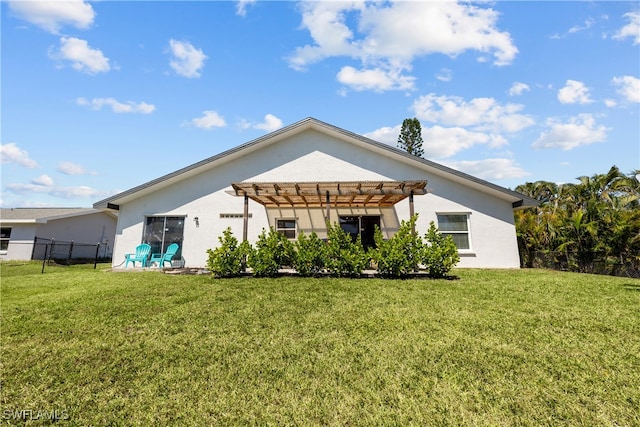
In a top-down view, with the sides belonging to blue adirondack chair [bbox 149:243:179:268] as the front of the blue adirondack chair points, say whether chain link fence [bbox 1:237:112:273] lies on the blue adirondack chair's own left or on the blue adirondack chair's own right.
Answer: on the blue adirondack chair's own right

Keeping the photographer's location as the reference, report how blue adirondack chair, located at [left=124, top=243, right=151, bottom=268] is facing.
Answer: facing the viewer and to the left of the viewer

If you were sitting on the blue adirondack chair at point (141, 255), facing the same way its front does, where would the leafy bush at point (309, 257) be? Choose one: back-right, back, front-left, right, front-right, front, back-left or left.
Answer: left

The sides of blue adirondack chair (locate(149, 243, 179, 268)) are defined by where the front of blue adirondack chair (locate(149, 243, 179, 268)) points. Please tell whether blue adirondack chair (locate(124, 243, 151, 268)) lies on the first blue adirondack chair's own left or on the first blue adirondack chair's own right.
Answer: on the first blue adirondack chair's own right

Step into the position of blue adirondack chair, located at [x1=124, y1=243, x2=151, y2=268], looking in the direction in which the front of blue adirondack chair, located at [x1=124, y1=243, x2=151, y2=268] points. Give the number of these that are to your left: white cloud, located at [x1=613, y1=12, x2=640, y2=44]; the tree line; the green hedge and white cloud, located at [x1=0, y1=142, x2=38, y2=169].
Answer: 3

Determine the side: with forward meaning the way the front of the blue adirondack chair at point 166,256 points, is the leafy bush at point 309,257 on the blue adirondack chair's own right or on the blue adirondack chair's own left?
on the blue adirondack chair's own left

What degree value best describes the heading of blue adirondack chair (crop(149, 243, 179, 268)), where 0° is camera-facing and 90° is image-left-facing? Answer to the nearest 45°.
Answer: approximately 45°
